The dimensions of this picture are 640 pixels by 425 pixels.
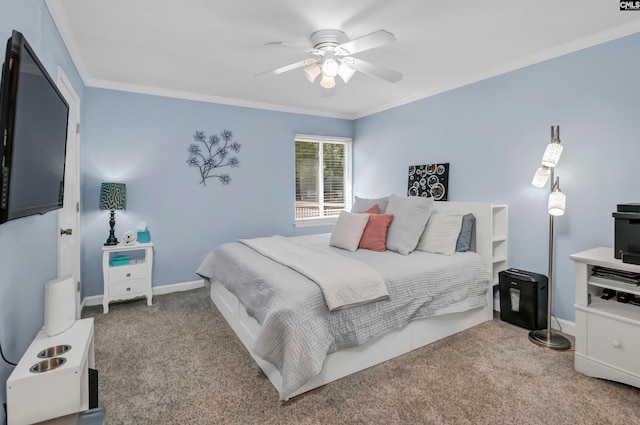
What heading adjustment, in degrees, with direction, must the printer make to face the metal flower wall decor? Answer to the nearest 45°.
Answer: approximately 90° to its right

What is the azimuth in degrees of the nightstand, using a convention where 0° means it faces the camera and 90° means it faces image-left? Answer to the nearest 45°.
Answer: approximately 0°

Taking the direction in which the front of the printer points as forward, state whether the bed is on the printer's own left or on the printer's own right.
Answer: on the printer's own right

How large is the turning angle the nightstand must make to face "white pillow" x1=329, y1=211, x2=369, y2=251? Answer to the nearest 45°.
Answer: approximately 45° to its left

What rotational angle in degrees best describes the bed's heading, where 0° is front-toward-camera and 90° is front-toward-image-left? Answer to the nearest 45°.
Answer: approximately 45°

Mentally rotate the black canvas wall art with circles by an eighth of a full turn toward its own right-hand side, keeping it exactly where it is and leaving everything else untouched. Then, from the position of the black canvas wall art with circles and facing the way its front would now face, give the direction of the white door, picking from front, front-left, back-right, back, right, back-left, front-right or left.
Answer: front-left

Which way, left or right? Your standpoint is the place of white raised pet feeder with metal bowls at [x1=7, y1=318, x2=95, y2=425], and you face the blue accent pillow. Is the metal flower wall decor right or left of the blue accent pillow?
left

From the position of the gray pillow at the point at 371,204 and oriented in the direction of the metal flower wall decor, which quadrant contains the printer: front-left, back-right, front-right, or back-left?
back-left

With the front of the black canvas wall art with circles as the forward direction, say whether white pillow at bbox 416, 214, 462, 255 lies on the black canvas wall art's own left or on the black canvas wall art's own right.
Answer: on the black canvas wall art's own left

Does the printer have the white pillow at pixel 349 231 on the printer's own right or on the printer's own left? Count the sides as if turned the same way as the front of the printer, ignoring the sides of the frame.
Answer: on the printer's own right

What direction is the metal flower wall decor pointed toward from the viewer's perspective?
toward the camera
